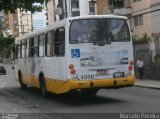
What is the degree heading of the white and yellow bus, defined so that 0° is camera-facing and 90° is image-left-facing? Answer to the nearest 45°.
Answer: approximately 135°
